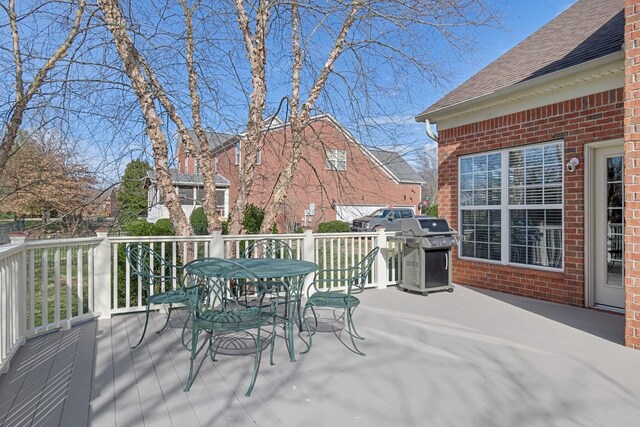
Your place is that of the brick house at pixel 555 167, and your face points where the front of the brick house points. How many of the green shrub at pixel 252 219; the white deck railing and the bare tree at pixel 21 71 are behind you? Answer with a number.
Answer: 0

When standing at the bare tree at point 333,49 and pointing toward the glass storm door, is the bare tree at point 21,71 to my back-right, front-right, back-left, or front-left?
back-right

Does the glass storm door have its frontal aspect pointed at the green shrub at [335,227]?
no

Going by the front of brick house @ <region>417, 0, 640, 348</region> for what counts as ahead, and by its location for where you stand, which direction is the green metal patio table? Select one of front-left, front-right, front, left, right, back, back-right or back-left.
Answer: front

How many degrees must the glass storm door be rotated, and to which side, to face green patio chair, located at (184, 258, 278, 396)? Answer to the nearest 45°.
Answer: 0° — it already faces it

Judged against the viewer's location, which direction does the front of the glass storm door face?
facing the viewer and to the left of the viewer

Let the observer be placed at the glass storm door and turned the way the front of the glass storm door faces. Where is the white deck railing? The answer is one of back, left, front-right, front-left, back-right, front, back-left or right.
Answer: front

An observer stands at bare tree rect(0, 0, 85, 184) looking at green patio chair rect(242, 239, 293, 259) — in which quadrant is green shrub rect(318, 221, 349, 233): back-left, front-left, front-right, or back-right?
front-left

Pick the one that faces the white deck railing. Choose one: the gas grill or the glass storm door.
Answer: the glass storm door

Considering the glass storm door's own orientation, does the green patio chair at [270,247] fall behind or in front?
in front

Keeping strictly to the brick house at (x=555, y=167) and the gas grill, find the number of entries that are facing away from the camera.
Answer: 0

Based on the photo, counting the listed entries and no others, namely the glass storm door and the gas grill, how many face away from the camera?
0

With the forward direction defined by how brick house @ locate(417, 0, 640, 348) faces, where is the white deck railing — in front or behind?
in front

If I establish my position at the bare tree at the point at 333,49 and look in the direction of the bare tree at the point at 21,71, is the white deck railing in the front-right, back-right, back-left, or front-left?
front-left

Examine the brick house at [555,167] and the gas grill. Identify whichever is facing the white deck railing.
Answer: the brick house

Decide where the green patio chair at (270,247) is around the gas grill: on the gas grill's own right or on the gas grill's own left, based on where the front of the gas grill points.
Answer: on the gas grill's own right
